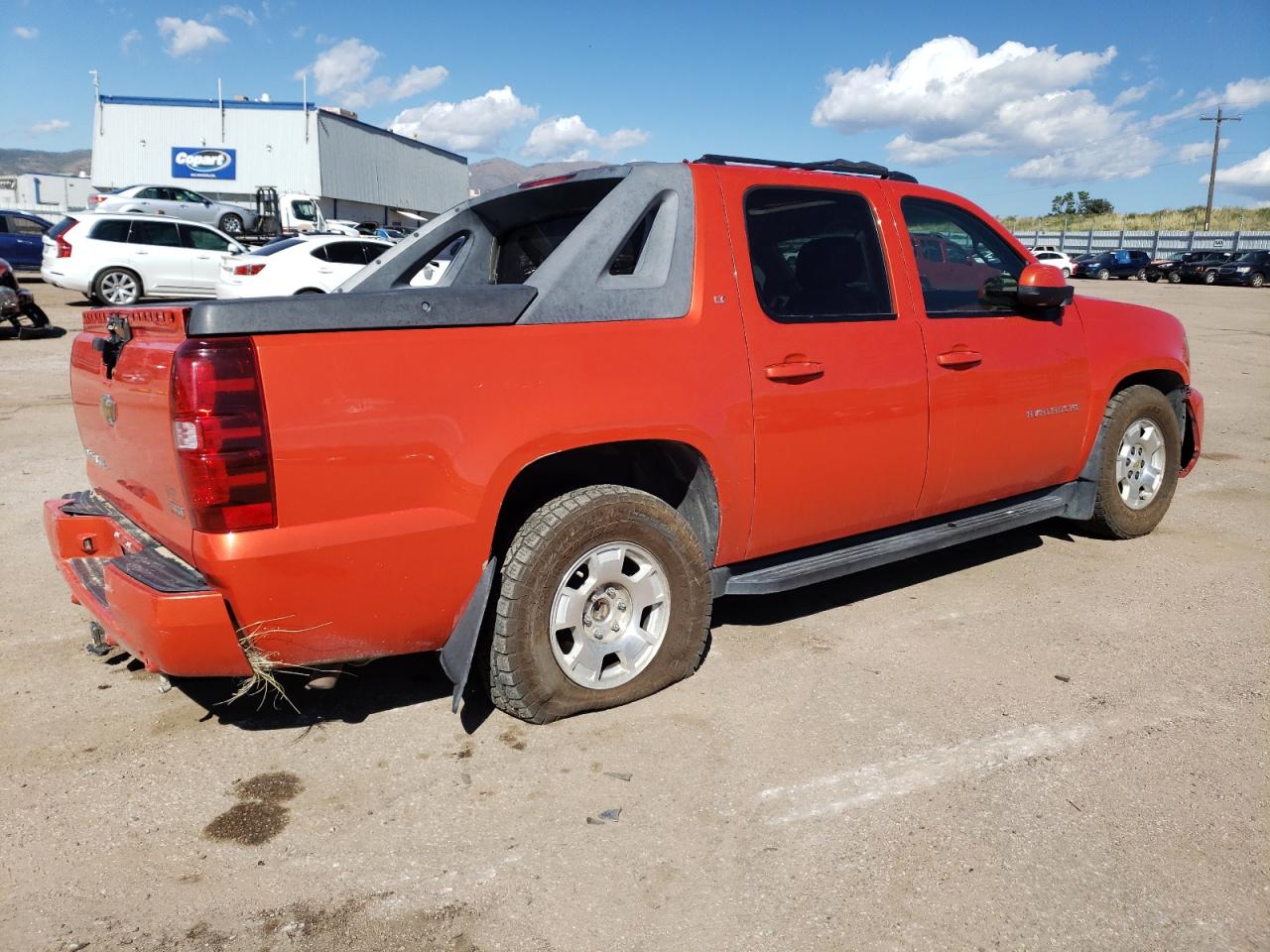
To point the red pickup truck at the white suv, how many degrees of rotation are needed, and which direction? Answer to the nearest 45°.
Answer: approximately 90° to its left

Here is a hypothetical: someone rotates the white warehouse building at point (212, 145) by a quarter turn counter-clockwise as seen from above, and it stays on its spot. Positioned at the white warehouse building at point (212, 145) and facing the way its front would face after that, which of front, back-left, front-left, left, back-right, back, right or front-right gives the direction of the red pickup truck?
right

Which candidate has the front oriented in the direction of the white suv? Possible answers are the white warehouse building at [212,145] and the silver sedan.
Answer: the white warehouse building

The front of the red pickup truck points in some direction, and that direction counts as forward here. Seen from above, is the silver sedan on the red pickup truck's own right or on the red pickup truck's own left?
on the red pickup truck's own left

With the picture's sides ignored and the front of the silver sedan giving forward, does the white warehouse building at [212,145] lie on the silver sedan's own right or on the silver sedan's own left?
on the silver sedan's own left

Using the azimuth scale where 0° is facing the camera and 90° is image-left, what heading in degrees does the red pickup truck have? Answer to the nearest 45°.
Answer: approximately 225°

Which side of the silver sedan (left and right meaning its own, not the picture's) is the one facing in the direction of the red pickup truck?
right

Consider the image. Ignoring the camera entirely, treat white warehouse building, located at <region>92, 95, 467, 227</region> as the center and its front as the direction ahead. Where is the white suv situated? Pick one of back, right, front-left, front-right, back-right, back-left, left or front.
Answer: front

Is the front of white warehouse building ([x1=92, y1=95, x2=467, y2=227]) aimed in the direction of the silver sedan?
yes

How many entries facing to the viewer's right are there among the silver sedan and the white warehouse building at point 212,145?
1

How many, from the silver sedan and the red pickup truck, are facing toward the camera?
0

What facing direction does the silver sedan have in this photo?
to the viewer's right

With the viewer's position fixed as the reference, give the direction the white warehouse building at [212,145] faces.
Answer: facing the viewer

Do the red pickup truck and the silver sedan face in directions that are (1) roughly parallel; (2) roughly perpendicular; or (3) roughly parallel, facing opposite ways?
roughly parallel
